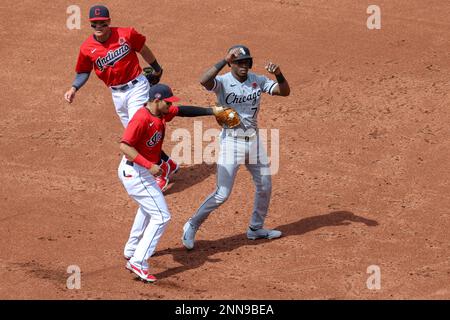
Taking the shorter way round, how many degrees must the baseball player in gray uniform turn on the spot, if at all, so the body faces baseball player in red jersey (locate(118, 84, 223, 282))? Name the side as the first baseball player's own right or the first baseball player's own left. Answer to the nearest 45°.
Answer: approximately 45° to the first baseball player's own right

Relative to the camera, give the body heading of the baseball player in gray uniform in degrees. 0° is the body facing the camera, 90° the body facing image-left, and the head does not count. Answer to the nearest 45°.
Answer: approximately 0°
